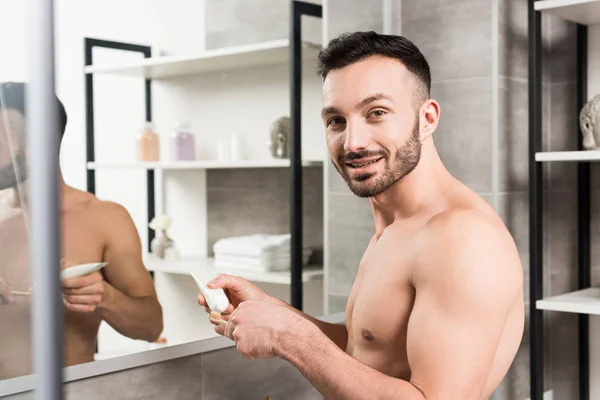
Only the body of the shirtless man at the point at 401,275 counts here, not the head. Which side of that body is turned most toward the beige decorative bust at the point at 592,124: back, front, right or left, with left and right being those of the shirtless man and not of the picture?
back

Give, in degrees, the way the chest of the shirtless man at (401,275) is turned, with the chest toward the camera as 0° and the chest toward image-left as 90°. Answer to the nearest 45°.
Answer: approximately 45°
